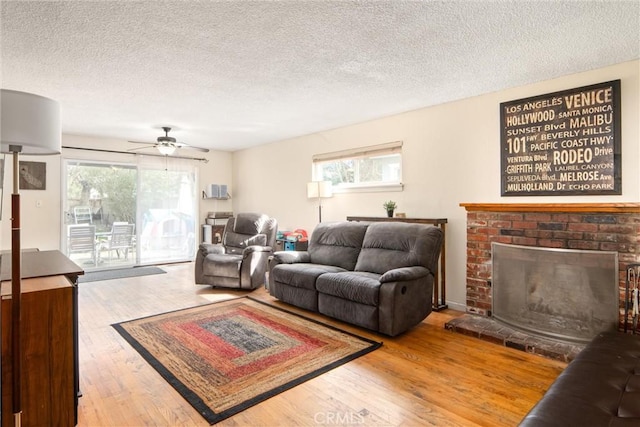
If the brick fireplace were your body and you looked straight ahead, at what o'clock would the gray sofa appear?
The gray sofa is roughly at 1 o'clock from the brick fireplace.

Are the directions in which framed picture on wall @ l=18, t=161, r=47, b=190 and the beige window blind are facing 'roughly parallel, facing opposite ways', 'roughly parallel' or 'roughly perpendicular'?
roughly perpendicular

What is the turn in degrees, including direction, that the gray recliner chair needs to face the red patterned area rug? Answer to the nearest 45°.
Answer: approximately 45° to its left

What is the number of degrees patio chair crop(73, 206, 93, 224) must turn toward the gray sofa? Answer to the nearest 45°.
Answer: approximately 45° to its left

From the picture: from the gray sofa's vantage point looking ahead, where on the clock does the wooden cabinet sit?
The wooden cabinet is roughly at 12 o'clock from the gray sofa.

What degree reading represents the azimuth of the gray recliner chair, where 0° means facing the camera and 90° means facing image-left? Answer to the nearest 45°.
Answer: approximately 45°

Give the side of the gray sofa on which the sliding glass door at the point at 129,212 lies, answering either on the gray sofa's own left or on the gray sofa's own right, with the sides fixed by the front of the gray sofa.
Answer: on the gray sofa's own right

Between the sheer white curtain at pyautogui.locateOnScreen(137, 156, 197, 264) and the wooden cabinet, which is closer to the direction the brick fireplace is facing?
the wooden cabinet
